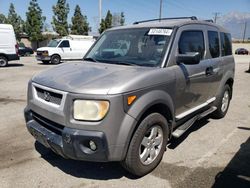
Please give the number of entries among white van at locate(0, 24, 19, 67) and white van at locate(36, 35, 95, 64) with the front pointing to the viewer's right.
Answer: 0

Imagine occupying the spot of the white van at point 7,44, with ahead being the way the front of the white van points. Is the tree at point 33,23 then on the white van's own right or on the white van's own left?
on the white van's own right

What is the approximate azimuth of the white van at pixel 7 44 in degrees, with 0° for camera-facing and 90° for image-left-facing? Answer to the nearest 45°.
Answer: approximately 90°

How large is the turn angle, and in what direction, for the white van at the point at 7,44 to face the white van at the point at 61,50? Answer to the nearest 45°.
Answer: approximately 135° to its right

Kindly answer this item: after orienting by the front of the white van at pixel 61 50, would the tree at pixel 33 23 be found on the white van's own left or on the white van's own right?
on the white van's own right

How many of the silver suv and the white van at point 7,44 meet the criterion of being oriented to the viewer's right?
0

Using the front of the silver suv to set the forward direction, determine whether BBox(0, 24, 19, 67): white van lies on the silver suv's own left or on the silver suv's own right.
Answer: on the silver suv's own right

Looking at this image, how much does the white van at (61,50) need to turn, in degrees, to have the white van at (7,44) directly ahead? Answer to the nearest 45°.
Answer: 0° — it already faces it

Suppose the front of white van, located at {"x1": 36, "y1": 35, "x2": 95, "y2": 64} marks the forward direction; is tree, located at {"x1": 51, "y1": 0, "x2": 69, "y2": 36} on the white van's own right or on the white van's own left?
on the white van's own right

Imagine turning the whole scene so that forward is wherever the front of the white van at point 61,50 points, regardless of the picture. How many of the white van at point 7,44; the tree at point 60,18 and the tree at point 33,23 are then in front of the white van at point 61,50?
1

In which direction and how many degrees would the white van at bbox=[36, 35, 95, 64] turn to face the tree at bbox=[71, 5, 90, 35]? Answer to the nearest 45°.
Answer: approximately 135° to its right

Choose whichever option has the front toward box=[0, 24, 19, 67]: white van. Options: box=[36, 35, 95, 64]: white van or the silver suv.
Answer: box=[36, 35, 95, 64]: white van
